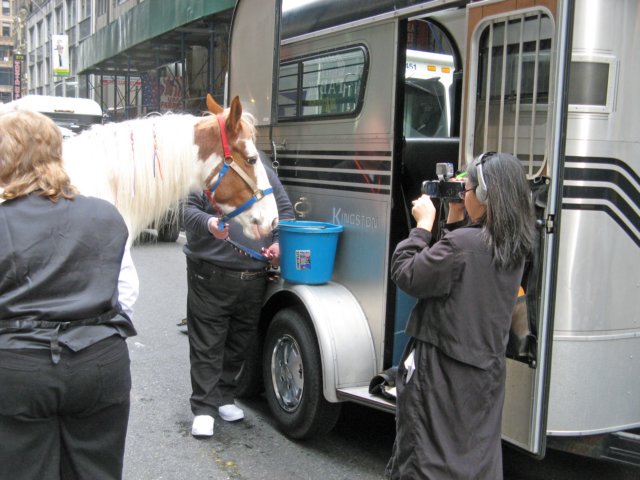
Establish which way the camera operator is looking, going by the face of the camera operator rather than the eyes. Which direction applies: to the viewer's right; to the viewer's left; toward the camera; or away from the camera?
to the viewer's left

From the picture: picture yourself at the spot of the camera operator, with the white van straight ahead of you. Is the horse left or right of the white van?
left

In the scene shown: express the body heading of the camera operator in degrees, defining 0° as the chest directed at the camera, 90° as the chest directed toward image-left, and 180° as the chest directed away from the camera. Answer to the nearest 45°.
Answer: approximately 135°

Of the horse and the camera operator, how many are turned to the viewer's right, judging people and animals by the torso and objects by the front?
1

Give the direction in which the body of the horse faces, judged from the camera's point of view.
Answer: to the viewer's right
